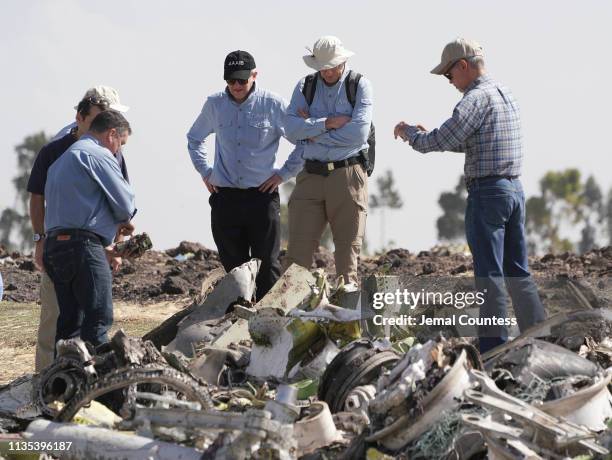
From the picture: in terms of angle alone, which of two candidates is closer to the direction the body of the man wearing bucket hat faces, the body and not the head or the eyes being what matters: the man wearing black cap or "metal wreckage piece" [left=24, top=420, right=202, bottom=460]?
the metal wreckage piece

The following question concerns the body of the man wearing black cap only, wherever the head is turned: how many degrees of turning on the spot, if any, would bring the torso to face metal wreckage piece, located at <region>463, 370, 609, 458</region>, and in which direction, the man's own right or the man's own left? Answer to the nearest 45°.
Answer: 0° — they already face it

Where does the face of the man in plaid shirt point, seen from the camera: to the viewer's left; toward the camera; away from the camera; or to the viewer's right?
to the viewer's left

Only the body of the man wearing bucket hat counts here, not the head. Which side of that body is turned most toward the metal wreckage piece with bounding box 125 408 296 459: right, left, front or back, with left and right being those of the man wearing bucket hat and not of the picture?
front

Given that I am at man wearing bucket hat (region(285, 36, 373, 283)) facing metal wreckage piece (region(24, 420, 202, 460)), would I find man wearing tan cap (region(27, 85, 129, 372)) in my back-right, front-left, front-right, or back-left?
front-right

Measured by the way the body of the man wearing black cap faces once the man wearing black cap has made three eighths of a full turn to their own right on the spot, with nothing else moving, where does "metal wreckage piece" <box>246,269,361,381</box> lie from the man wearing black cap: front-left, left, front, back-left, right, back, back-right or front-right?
back-left

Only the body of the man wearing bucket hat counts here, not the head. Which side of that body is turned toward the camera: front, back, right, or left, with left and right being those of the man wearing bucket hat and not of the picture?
front

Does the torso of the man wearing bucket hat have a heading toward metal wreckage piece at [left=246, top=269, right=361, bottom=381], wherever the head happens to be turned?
yes

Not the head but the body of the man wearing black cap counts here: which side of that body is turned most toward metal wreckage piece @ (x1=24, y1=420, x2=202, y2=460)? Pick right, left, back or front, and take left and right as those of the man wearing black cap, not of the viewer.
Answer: front

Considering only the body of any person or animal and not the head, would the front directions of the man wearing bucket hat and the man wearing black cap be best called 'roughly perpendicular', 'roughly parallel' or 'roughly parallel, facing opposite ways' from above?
roughly parallel

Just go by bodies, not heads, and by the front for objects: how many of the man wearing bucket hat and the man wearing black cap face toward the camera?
2

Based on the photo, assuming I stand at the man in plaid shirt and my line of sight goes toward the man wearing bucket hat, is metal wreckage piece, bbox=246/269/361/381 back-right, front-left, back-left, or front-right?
front-left
